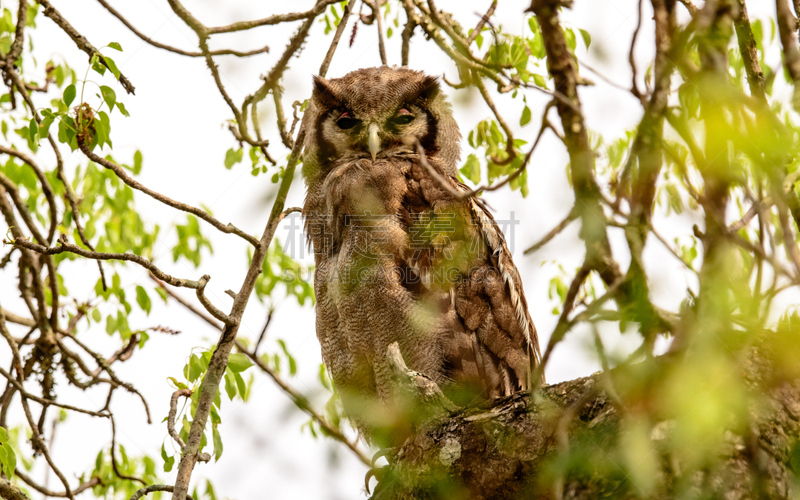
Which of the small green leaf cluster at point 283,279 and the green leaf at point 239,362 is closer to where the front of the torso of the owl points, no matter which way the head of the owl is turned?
the green leaf

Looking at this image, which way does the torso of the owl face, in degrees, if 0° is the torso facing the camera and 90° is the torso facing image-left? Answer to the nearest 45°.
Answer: approximately 45°

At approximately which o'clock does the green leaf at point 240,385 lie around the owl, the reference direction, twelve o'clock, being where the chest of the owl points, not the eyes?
The green leaf is roughly at 2 o'clock from the owl.

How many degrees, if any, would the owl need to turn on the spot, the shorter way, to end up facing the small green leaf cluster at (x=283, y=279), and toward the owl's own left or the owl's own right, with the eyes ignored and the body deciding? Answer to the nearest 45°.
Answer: approximately 90° to the owl's own right

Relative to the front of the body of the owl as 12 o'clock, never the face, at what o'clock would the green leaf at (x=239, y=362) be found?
The green leaf is roughly at 1 o'clock from the owl.

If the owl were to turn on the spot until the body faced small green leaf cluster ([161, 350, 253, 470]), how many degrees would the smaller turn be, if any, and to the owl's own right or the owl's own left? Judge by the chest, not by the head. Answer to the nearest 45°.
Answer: approximately 45° to the owl's own right

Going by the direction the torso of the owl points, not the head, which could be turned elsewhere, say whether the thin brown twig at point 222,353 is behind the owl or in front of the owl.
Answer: in front

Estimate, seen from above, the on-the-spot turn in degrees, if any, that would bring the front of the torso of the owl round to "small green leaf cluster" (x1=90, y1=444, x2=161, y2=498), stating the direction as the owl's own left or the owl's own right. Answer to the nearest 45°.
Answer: approximately 90° to the owl's own right
